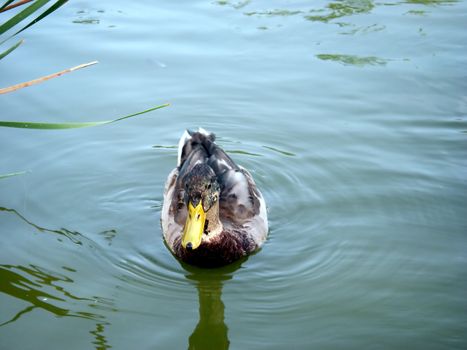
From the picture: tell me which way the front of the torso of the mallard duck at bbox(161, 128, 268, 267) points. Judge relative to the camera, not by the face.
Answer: toward the camera
